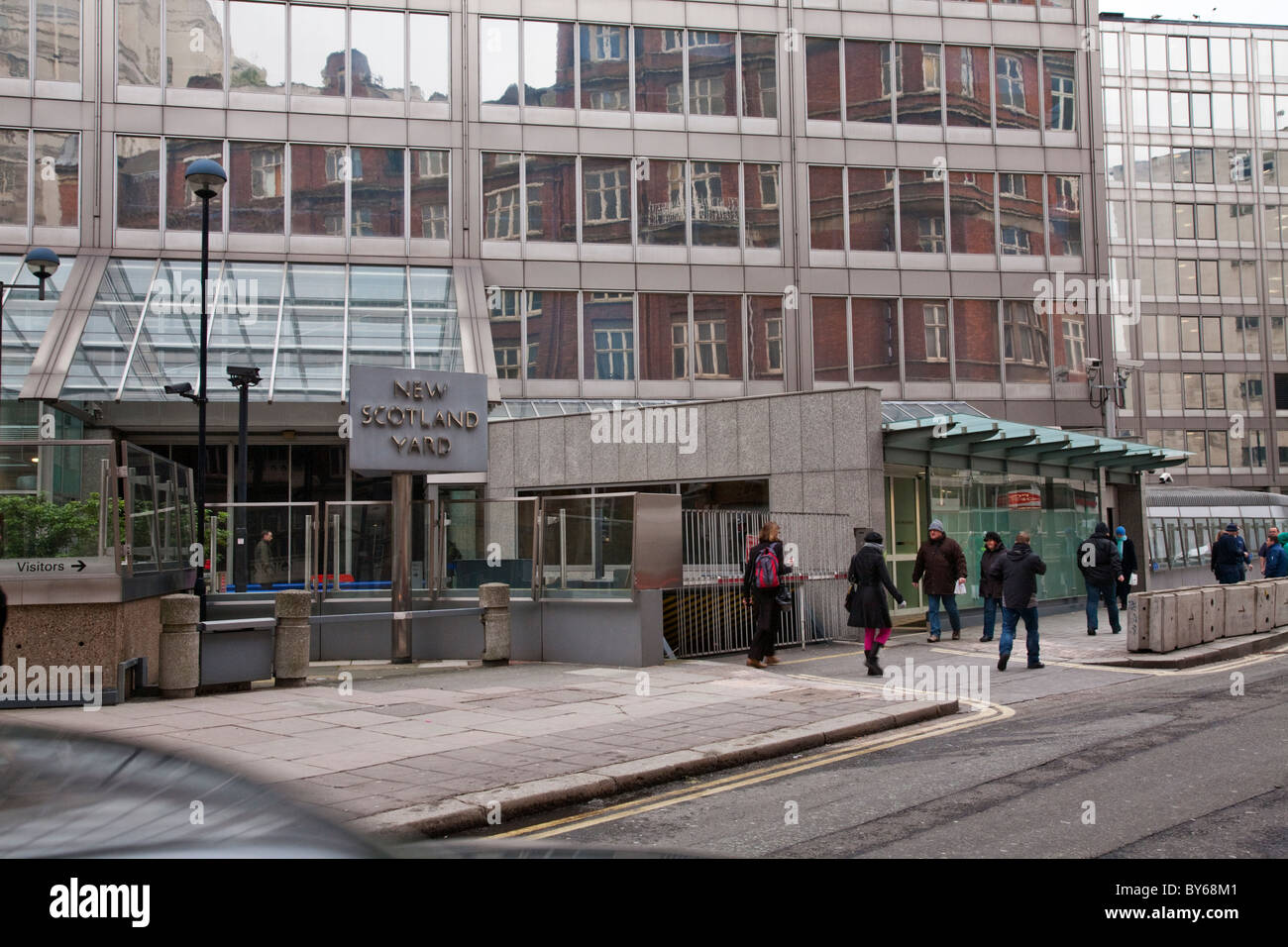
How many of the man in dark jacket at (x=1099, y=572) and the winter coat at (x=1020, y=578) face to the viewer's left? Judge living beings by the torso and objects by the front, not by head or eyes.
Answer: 0

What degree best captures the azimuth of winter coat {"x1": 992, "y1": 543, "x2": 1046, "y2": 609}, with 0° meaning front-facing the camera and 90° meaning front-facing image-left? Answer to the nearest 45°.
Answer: approximately 180°

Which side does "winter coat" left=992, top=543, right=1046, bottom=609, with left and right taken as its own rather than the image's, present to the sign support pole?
left

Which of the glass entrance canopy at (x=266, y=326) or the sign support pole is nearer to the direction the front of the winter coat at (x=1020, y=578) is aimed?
the glass entrance canopy

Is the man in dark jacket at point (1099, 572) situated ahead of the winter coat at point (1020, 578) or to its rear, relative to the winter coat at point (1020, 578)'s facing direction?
ahead

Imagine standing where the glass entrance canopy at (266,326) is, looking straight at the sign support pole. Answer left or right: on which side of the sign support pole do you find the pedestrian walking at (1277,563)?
left
